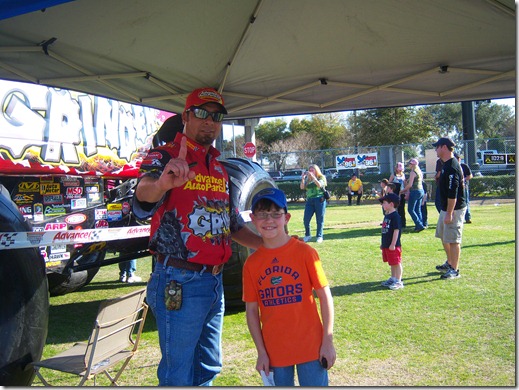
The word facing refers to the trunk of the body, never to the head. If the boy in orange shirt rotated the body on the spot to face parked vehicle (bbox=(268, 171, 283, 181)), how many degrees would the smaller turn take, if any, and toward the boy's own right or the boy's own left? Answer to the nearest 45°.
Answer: approximately 180°

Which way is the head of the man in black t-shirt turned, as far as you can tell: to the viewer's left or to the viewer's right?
to the viewer's left

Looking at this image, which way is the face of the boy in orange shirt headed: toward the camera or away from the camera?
toward the camera

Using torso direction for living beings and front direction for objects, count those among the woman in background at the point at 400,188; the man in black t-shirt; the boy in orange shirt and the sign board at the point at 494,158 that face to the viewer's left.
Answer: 1

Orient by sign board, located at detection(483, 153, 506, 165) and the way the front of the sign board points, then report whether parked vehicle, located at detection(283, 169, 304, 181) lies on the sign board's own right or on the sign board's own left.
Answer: on the sign board's own right

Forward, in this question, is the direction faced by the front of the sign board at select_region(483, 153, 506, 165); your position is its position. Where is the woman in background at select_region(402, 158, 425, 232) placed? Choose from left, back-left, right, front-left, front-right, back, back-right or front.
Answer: front

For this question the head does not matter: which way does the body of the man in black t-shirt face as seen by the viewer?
to the viewer's left

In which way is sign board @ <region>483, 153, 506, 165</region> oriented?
toward the camera
